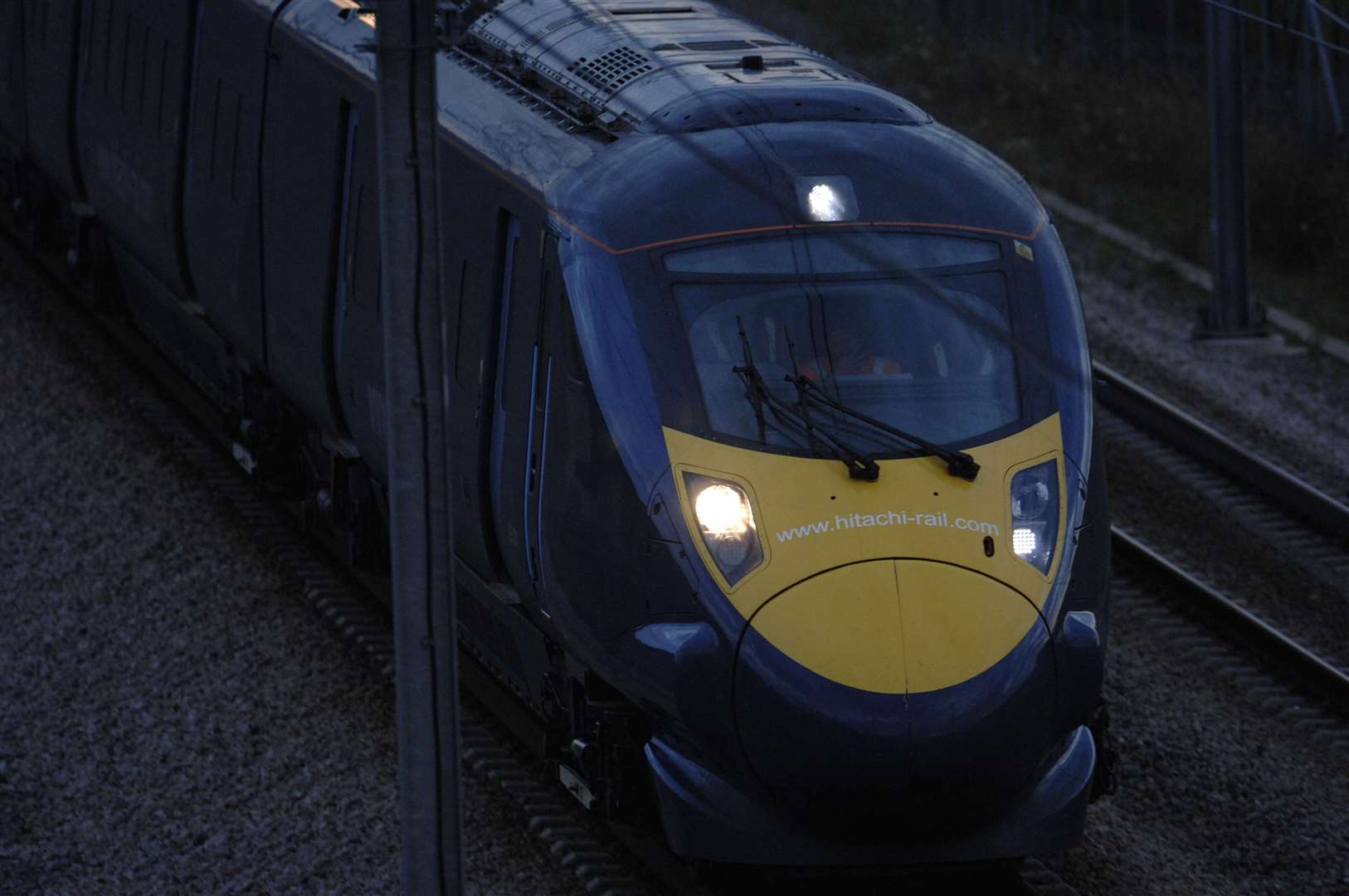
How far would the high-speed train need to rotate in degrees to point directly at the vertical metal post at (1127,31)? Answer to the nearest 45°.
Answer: approximately 135° to its left

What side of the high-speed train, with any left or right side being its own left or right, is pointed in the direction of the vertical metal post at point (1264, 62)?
left

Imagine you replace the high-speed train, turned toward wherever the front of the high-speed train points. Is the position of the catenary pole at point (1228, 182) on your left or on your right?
on your left

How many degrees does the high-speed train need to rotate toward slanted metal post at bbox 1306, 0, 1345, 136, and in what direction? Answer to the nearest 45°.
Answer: approximately 90° to its left

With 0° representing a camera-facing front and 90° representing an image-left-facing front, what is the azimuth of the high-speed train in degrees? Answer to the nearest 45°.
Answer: approximately 315°

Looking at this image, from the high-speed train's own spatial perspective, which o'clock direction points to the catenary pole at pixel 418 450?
The catenary pole is roughly at 3 o'clock from the high-speed train.

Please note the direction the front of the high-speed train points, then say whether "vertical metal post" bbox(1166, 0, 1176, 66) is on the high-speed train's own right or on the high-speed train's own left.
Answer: on the high-speed train's own left
